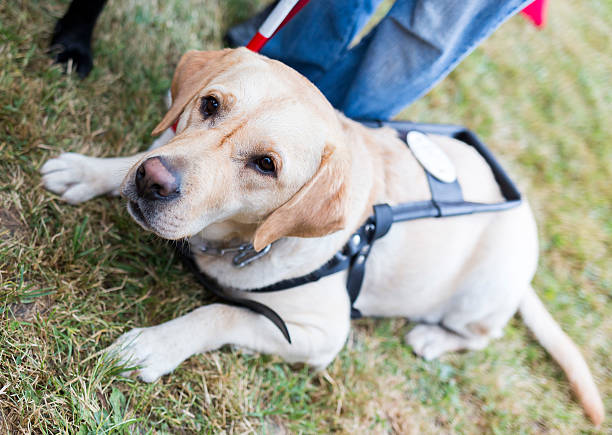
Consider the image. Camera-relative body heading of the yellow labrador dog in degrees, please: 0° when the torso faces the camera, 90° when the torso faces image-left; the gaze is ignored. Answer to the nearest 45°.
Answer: approximately 90°
